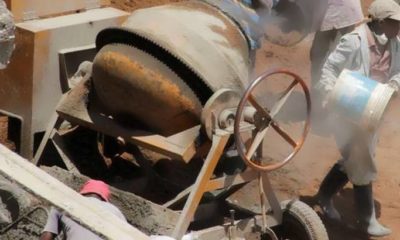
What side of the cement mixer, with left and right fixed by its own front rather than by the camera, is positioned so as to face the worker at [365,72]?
front

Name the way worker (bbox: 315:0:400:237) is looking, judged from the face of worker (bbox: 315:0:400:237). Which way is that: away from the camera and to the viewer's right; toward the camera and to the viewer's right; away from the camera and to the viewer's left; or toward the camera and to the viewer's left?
toward the camera and to the viewer's left

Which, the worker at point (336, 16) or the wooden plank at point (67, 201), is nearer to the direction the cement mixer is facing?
the worker

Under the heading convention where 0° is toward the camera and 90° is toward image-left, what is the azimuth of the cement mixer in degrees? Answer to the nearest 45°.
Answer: approximately 225°

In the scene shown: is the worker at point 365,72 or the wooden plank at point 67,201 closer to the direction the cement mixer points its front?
the worker
